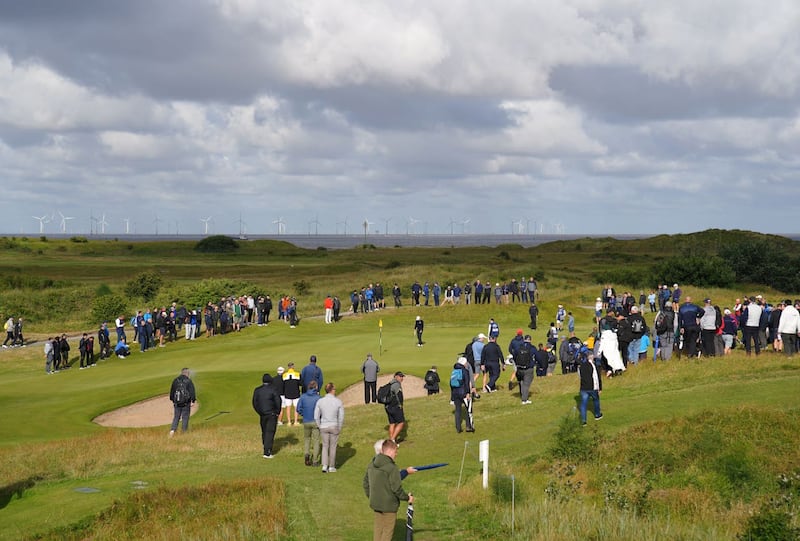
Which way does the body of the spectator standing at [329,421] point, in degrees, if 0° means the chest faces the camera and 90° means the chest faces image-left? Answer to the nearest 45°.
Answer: approximately 180°

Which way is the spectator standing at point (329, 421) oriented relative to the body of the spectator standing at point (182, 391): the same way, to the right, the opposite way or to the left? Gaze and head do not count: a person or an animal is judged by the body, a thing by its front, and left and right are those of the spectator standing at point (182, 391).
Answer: the same way

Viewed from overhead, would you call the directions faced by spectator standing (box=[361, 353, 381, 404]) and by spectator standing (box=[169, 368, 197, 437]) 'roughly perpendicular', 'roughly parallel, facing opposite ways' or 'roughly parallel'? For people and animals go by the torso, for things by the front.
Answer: roughly parallel

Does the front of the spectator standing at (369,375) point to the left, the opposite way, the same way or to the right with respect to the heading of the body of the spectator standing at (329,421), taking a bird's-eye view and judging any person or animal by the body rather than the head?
the same way

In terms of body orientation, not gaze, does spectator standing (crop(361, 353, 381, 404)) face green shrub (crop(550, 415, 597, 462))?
no

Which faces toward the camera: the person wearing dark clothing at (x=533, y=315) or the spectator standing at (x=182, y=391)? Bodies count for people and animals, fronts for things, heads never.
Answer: the person wearing dark clothing

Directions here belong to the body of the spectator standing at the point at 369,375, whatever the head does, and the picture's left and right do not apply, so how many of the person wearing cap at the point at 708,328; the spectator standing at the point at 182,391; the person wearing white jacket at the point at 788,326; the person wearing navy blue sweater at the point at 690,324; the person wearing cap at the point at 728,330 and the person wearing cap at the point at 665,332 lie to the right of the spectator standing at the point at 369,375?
5

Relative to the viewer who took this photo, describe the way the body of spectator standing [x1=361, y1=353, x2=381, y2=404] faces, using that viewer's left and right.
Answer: facing away from the viewer

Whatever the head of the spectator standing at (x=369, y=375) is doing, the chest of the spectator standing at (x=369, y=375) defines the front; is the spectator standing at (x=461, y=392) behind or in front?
behind

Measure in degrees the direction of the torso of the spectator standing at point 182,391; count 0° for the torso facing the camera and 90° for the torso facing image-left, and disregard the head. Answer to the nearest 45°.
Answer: approximately 180°
